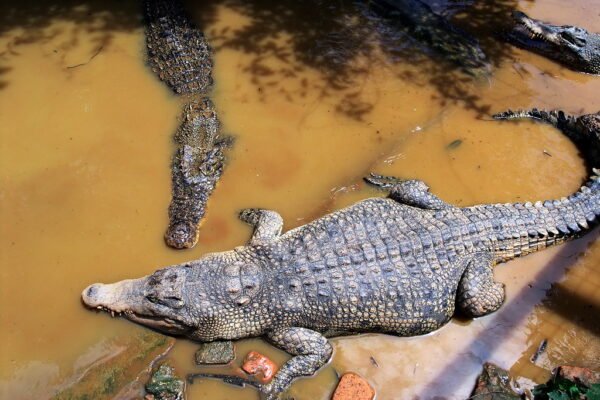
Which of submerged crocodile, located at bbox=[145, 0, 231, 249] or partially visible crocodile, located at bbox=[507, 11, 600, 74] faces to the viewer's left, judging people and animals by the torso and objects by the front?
partially visible crocodile, located at bbox=[507, 11, 600, 74]

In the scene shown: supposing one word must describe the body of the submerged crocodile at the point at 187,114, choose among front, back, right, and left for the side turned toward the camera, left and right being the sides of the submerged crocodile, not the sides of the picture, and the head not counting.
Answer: front

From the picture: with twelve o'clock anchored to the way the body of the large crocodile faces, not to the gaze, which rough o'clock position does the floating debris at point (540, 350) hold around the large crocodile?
The floating debris is roughly at 6 o'clock from the large crocodile.

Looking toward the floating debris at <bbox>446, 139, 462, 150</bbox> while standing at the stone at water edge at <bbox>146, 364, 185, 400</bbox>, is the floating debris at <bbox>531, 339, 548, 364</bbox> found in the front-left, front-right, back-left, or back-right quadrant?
front-right

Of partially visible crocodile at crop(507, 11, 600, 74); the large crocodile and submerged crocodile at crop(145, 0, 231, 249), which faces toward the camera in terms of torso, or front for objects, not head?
submerged crocodile at crop(145, 0, 231, 249)

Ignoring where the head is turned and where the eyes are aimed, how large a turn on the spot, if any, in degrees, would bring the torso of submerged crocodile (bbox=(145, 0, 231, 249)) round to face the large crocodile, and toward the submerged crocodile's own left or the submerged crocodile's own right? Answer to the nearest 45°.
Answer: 0° — it already faces it

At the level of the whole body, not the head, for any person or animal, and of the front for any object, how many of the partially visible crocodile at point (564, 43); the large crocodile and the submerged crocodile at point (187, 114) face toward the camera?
1

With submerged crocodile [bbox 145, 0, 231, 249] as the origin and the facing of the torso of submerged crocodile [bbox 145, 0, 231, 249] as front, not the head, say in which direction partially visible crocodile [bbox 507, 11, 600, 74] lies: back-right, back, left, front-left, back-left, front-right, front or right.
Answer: left

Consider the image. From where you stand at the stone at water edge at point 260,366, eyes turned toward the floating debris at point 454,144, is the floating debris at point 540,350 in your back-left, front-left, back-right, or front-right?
front-right

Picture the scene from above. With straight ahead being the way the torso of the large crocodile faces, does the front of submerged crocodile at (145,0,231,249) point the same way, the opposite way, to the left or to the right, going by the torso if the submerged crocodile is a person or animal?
to the left

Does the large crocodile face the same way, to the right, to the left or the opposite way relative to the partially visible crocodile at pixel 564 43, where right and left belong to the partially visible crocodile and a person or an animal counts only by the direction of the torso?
the same way

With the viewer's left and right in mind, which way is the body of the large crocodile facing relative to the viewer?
facing to the left of the viewer

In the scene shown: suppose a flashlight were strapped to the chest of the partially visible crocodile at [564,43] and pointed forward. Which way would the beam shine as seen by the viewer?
to the viewer's left
